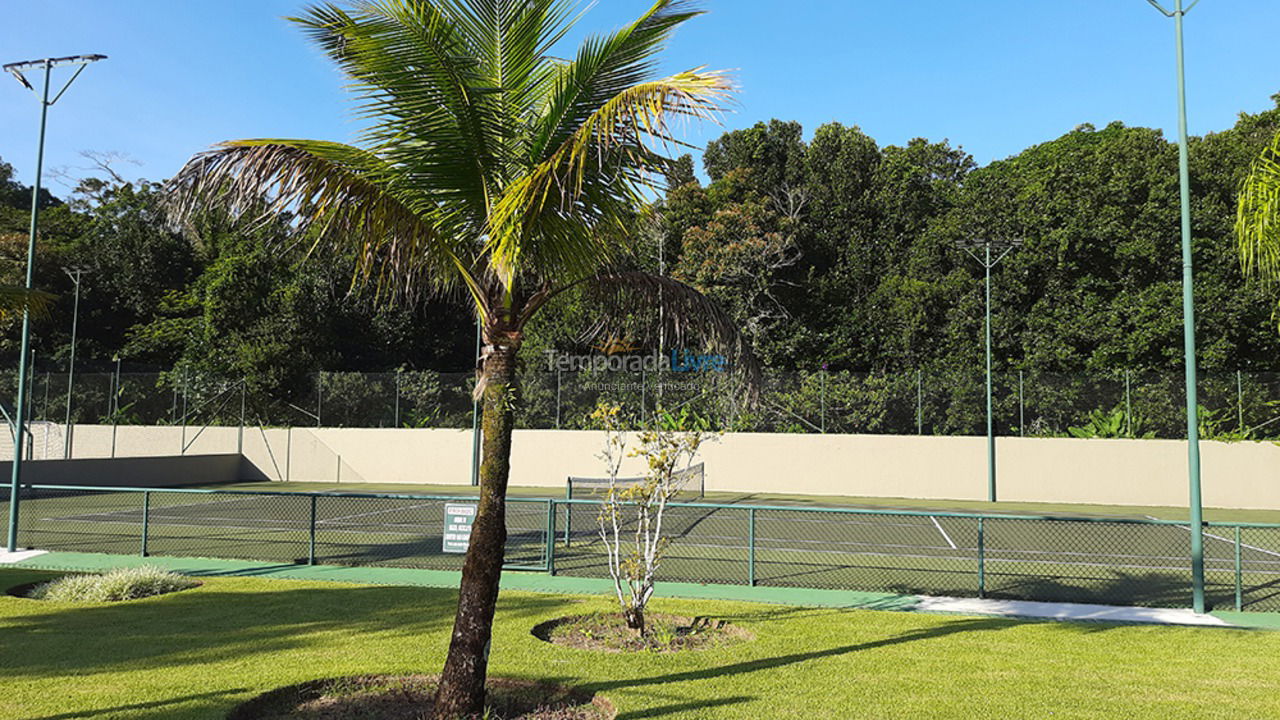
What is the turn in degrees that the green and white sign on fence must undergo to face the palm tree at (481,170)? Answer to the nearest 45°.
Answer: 0° — it already faces it

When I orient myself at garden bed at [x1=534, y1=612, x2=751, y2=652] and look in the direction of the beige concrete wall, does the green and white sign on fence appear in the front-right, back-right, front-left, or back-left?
front-left

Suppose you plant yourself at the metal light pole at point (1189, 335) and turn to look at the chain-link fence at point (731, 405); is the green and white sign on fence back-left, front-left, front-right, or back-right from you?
front-left

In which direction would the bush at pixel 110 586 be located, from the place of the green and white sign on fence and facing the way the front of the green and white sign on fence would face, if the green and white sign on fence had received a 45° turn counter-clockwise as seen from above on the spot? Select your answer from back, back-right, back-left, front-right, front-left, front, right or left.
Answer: back-right

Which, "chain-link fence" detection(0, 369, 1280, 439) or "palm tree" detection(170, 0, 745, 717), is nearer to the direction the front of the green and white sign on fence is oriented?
the palm tree

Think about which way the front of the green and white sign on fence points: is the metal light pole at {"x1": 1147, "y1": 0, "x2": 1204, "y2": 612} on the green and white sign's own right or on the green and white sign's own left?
on the green and white sign's own left

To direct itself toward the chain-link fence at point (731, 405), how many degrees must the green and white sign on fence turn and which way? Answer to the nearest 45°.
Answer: approximately 135° to its left

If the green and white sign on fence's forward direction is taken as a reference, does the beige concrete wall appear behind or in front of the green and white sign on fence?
behind

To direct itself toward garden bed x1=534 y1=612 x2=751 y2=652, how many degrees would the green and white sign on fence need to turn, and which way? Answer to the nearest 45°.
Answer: approximately 45° to its left

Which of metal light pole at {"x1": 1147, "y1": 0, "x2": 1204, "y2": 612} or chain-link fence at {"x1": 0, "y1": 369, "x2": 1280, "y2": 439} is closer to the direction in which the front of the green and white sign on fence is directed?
the metal light pole

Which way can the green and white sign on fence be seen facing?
toward the camera
